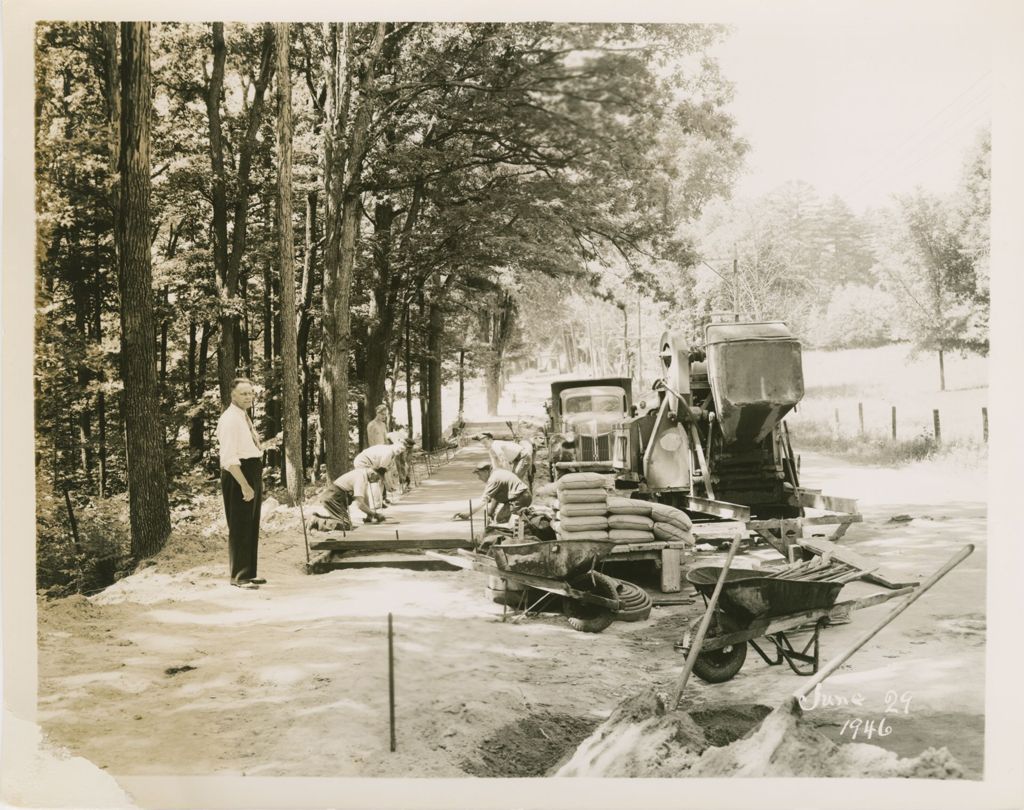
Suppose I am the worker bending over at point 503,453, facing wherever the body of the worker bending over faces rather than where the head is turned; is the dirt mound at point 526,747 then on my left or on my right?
on my left

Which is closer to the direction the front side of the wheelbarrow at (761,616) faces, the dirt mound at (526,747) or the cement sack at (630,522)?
the dirt mound

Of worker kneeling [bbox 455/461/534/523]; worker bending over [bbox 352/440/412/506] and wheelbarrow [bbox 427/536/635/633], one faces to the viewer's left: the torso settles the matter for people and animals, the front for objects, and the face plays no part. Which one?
the worker kneeling

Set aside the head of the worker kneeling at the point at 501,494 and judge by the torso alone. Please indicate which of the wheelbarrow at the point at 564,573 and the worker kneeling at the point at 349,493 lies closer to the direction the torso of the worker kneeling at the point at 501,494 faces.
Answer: the worker kneeling

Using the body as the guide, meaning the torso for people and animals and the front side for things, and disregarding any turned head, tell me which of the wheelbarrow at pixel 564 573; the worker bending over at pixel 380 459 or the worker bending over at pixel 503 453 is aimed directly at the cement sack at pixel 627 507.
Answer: the worker bending over at pixel 380 459

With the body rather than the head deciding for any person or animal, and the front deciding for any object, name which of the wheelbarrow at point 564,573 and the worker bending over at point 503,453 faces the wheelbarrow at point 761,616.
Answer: the wheelbarrow at point 564,573

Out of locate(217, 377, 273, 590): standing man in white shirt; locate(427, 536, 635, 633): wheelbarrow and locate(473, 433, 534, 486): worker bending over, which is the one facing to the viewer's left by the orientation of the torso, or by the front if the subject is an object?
the worker bending over

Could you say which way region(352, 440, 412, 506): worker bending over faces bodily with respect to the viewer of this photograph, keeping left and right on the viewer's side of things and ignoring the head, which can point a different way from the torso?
facing to the right of the viewer

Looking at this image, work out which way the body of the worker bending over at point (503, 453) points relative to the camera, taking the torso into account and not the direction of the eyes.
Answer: to the viewer's left

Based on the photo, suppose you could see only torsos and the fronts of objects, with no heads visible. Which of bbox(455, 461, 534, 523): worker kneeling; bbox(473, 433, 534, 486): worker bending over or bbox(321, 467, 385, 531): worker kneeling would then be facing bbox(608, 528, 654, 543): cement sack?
bbox(321, 467, 385, 531): worker kneeling

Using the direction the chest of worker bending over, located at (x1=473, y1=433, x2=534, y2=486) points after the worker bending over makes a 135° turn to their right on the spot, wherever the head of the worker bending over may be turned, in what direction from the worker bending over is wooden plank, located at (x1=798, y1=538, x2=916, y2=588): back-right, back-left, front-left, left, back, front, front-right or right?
right
